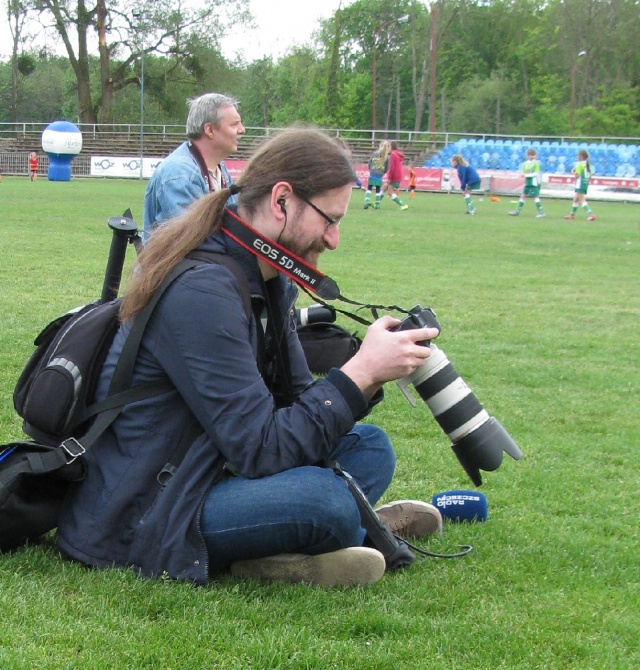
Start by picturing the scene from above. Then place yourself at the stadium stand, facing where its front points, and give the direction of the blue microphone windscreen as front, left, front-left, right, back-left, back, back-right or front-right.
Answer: front

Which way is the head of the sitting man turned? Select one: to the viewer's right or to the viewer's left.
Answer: to the viewer's right

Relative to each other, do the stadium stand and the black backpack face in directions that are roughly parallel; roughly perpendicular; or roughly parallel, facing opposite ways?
roughly perpendicular

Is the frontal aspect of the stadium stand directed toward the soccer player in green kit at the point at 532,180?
yes

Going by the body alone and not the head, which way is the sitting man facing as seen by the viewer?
to the viewer's right

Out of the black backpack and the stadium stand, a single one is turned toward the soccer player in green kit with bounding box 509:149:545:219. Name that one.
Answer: the stadium stand

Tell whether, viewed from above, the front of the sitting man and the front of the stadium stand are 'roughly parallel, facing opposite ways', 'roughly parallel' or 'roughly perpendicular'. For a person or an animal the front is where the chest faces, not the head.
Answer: roughly perpendicular

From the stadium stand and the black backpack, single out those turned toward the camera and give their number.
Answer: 1

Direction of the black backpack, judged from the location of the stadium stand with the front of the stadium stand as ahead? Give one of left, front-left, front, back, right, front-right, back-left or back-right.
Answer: front

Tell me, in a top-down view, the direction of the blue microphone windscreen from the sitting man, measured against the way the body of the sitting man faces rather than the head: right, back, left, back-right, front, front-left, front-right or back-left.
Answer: front-left

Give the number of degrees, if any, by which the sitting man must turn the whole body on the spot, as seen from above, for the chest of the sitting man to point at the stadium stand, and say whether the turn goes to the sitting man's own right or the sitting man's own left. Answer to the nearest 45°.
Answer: approximately 90° to the sitting man's own left

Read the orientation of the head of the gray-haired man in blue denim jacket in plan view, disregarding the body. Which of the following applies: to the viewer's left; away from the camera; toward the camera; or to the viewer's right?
to the viewer's right

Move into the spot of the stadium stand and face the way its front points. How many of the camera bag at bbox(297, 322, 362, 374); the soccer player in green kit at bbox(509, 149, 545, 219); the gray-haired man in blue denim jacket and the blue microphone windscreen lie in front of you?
4

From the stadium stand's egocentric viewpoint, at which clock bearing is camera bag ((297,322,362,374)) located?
The camera bag is roughly at 12 o'clock from the stadium stand.

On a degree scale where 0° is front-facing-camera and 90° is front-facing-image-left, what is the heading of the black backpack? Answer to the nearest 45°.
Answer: approximately 90°

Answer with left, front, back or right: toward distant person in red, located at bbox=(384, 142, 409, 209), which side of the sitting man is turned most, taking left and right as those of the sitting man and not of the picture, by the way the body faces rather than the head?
left

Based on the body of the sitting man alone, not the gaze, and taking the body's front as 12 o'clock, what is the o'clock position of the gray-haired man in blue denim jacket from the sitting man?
The gray-haired man in blue denim jacket is roughly at 9 o'clock from the sitting man.
